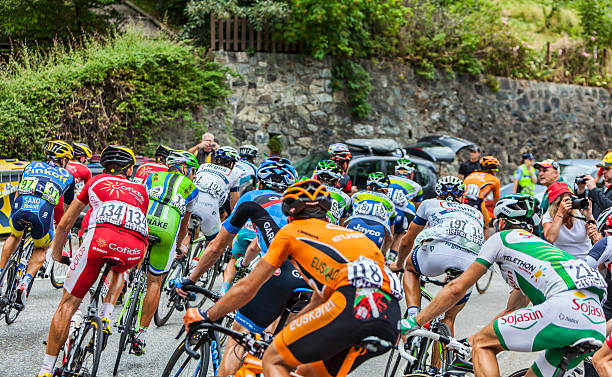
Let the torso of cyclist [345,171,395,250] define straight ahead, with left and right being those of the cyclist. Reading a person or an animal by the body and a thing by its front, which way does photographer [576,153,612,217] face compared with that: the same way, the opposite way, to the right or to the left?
to the left

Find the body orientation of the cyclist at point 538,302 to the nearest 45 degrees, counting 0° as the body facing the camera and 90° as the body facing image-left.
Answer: approximately 135°

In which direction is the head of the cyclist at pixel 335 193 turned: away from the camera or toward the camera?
away from the camera

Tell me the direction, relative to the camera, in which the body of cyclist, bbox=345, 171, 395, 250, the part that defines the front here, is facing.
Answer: away from the camera

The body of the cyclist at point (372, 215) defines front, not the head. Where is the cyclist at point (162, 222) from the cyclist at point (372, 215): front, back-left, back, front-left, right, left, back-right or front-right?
back-left

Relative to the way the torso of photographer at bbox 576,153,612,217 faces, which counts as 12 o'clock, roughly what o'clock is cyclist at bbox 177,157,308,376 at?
The cyclist is roughly at 10 o'clock from the photographer.

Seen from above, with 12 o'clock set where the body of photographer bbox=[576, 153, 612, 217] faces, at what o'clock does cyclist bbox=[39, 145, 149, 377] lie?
The cyclist is roughly at 10 o'clock from the photographer.

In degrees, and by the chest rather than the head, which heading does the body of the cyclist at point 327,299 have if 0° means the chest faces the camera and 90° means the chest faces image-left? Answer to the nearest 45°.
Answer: approximately 135°

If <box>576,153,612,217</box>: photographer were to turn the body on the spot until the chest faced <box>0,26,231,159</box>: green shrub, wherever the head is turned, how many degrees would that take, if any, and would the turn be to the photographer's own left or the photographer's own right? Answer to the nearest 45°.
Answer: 0° — they already face it

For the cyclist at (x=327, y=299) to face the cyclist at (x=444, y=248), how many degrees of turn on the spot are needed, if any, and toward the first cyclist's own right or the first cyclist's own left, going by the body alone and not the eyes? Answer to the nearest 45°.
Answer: approximately 90° to the first cyclist's own right
